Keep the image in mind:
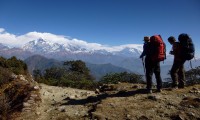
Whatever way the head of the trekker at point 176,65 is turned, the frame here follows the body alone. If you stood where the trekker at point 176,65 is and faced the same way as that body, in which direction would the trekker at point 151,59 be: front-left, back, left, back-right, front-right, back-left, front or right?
front-left
